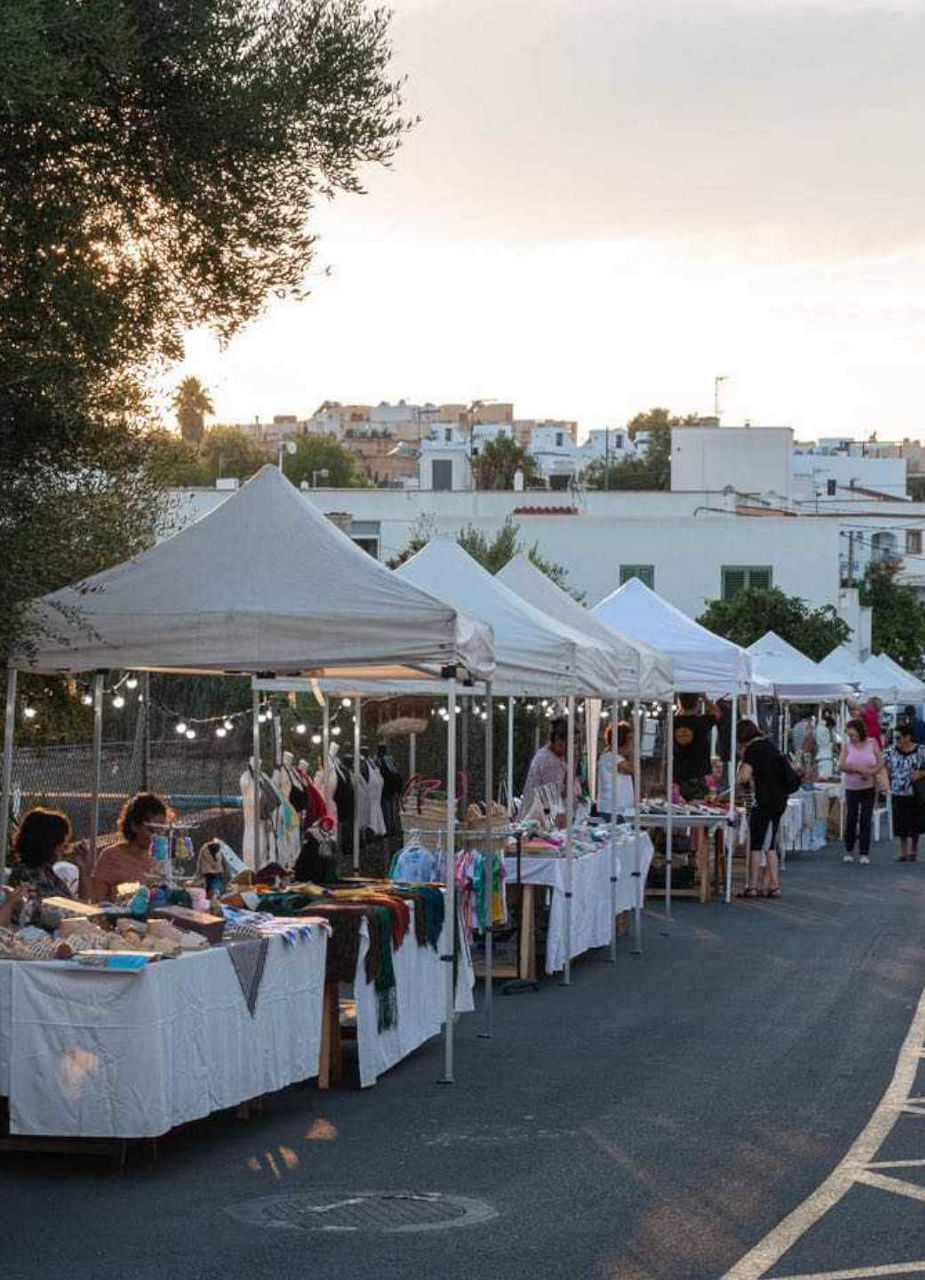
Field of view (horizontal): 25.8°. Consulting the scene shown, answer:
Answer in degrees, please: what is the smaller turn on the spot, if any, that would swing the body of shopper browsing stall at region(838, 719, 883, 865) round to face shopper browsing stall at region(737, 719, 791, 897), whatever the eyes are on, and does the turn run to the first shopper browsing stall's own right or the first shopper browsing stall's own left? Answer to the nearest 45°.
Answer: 0° — they already face them

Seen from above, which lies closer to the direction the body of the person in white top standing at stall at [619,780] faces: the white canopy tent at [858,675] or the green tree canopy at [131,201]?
the green tree canopy

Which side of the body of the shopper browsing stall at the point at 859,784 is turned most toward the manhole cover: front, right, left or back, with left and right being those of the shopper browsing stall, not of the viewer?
front

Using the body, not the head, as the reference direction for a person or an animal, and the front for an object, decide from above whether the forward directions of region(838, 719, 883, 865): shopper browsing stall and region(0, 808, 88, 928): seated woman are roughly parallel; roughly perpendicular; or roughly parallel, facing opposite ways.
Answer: roughly perpendicular

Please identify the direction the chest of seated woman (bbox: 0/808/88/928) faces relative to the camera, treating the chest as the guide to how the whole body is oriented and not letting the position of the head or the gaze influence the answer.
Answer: to the viewer's right

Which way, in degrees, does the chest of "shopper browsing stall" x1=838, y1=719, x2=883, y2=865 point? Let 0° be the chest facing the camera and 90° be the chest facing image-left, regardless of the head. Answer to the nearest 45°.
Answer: approximately 0°

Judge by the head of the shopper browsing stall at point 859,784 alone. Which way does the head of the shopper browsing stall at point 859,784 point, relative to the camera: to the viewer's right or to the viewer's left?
to the viewer's left

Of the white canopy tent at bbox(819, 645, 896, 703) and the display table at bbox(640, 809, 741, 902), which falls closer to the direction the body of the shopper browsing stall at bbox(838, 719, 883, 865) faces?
the display table

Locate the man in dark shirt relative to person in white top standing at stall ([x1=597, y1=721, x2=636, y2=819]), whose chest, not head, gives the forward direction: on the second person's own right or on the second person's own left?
on the second person's own left

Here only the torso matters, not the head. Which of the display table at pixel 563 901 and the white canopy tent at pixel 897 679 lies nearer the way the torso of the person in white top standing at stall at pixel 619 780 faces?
the display table

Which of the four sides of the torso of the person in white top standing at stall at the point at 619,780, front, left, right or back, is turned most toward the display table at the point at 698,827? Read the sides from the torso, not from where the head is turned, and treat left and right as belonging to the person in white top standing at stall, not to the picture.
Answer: left
